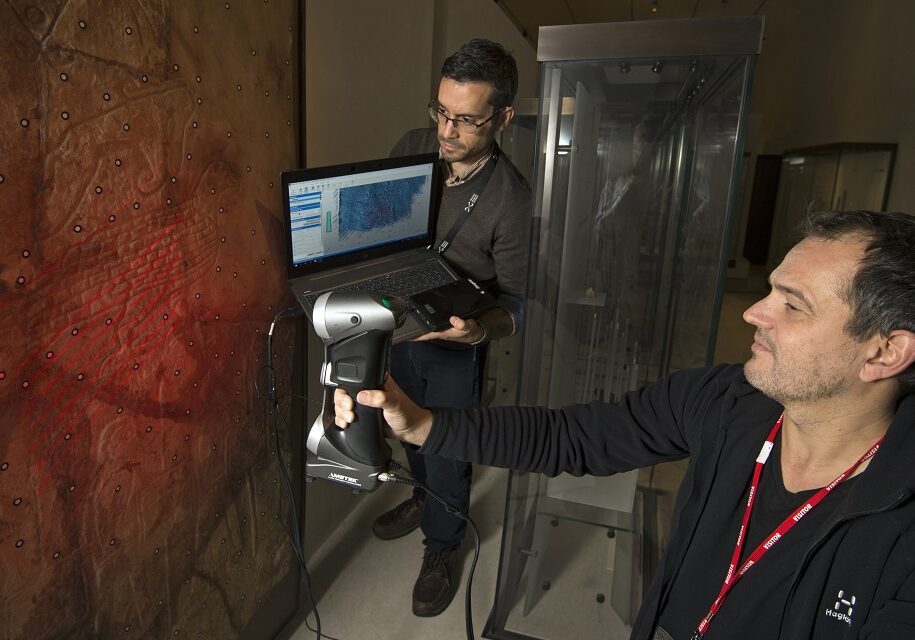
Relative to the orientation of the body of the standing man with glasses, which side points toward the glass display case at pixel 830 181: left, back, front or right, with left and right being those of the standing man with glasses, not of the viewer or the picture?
back

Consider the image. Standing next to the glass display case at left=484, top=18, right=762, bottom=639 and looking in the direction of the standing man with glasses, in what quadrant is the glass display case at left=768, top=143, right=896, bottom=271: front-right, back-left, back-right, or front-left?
back-right

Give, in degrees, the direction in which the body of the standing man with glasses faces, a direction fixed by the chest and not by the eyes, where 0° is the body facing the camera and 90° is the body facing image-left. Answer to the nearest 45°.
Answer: approximately 45°
